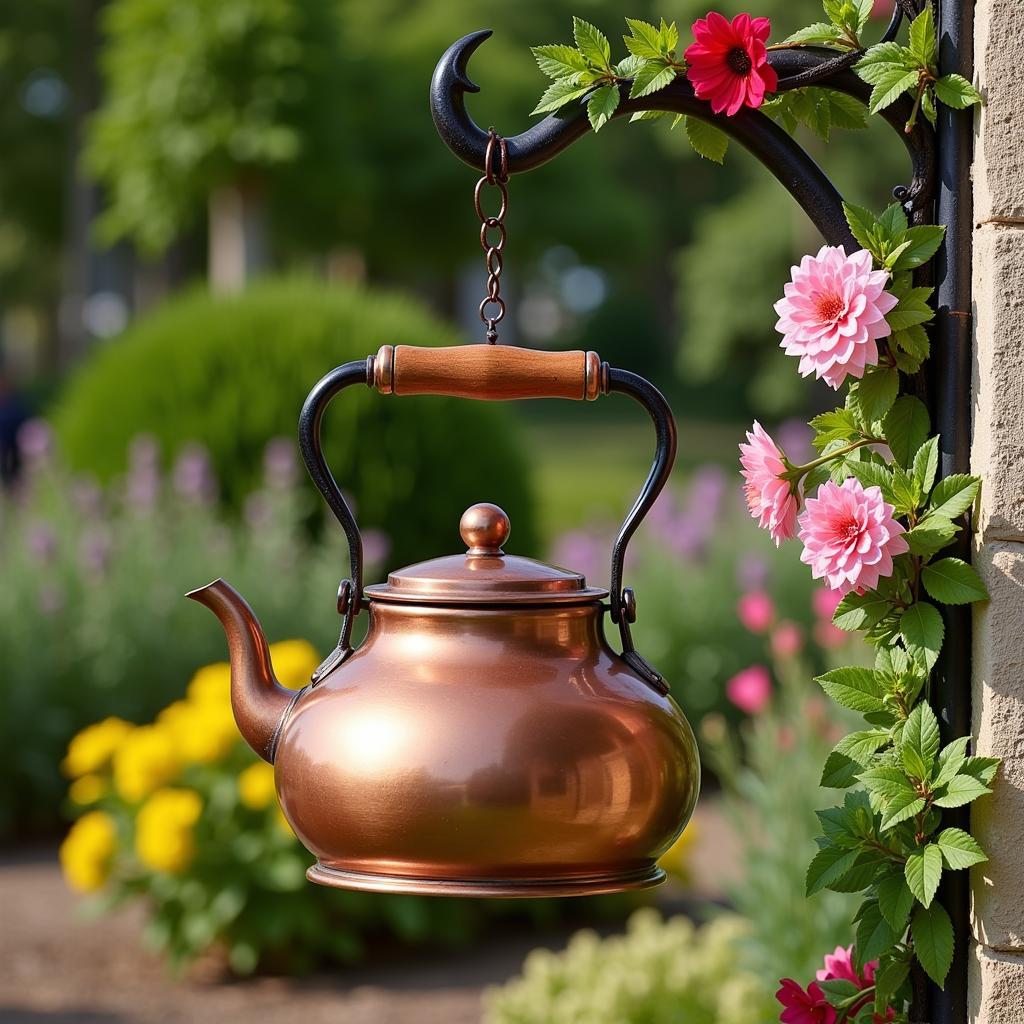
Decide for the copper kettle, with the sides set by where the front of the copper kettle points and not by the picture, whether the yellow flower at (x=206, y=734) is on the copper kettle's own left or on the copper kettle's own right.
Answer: on the copper kettle's own right

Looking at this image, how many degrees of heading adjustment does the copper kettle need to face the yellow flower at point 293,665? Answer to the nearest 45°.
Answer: approximately 90° to its right

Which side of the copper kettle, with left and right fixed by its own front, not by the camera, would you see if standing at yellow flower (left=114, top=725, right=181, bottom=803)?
right

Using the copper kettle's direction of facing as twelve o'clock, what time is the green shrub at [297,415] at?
The green shrub is roughly at 3 o'clock from the copper kettle.

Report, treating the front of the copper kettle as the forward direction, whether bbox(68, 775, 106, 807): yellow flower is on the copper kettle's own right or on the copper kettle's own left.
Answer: on the copper kettle's own right

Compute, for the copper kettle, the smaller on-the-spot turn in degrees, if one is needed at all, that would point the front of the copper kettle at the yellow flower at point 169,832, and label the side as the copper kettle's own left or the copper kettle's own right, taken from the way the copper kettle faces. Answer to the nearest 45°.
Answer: approximately 90° to the copper kettle's own right

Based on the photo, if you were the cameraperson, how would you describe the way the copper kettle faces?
facing to the left of the viewer

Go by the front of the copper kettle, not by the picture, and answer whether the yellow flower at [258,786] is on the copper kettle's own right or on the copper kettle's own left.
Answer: on the copper kettle's own right

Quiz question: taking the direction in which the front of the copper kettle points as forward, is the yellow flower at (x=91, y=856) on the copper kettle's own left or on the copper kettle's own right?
on the copper kettle's own right
